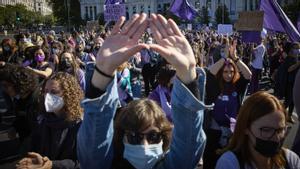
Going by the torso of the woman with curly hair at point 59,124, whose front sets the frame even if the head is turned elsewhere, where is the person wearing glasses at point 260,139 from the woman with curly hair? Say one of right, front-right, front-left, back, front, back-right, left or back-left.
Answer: left

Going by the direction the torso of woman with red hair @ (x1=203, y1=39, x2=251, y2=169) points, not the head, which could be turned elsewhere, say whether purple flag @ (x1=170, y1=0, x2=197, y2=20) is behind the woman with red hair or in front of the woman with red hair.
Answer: behind

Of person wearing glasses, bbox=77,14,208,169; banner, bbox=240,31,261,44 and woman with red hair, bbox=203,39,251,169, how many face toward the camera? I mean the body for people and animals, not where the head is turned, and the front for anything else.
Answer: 3

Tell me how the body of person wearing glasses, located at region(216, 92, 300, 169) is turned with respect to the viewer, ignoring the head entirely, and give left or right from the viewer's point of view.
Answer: facing the viewer and to the right of the viewer

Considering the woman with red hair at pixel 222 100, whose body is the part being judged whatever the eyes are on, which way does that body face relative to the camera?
toward the camera

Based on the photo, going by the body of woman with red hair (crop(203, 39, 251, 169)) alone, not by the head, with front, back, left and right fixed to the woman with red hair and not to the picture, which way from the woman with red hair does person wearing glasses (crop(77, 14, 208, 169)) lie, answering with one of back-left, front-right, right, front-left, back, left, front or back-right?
front

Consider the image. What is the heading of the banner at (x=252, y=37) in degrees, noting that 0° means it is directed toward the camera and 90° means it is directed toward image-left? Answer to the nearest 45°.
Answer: approximately 0°

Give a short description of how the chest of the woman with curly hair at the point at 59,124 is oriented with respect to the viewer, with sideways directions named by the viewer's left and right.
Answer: facing the viewer and to the left of the viewer

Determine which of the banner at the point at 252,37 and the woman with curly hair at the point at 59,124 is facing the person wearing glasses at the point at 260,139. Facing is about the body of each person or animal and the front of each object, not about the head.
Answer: the banner

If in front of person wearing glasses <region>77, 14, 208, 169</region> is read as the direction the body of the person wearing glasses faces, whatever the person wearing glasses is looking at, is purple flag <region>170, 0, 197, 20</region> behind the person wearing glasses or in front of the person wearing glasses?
behind

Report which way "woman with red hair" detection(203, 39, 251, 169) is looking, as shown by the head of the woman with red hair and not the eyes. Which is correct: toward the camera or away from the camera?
toward the camera

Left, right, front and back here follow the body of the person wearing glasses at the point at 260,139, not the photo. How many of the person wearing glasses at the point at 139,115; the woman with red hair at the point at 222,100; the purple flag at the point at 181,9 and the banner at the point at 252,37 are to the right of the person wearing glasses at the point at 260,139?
1

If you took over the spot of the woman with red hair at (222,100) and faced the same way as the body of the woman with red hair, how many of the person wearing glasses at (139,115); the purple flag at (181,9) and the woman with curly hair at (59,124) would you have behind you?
1

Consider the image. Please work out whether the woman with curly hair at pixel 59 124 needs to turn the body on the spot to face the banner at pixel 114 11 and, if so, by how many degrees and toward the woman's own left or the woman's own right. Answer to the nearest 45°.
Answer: approximately 135° to the woman's own right

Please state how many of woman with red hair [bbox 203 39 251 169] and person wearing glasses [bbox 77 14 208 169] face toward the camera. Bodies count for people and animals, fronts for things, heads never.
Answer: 2
